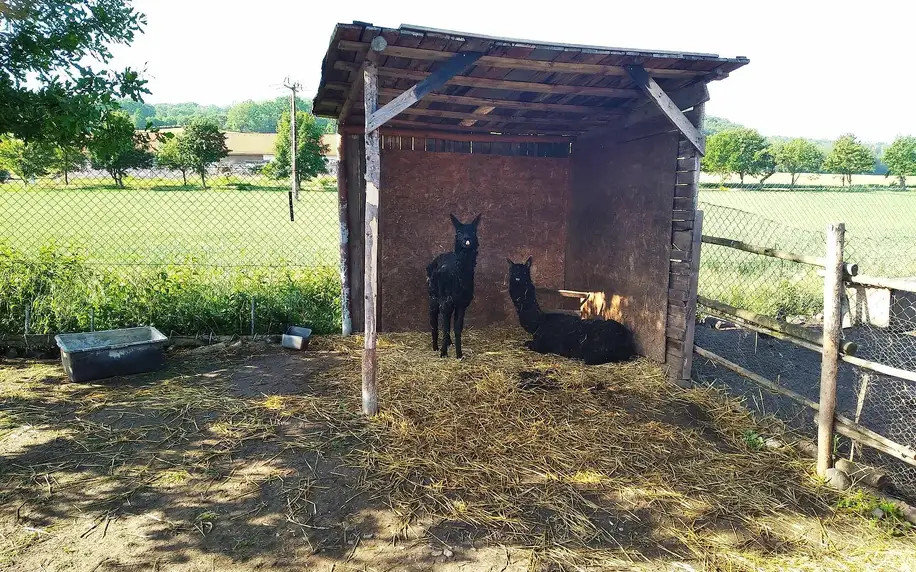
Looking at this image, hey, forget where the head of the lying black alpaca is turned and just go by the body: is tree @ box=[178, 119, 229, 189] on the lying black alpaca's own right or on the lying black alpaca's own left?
on the lying black alpaca's own right

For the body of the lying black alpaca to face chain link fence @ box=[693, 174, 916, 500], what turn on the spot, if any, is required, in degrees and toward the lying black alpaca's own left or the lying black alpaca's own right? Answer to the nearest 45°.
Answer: approximately 180°

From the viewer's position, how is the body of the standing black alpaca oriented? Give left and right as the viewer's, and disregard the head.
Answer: facing the viewer and to the right of the viewer

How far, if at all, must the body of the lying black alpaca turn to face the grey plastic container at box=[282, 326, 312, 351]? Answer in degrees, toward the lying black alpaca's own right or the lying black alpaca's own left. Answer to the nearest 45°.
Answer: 0° — it already faces it

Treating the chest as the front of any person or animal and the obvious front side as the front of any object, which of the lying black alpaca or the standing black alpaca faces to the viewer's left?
the lying black alpaca

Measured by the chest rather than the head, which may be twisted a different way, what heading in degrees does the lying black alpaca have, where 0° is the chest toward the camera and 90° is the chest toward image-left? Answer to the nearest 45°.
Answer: approximately 90°

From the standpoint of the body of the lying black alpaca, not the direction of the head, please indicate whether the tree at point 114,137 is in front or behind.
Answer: in front

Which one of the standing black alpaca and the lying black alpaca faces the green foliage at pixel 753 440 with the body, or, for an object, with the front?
the standing black alpaca

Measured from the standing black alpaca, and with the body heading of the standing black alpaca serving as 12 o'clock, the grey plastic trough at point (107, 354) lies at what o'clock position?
The grey plastic trough is roughly at 4 o'clock from the standing black alpaca.

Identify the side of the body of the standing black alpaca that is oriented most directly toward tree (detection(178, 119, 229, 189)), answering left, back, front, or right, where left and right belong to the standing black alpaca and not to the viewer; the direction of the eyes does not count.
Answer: back

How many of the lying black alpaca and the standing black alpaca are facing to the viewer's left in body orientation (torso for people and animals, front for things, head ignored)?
1

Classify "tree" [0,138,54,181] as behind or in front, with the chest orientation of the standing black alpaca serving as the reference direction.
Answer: behind
